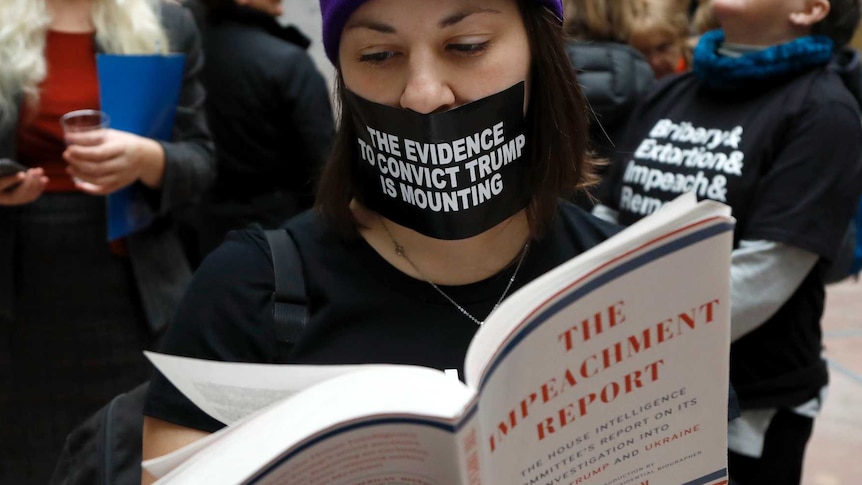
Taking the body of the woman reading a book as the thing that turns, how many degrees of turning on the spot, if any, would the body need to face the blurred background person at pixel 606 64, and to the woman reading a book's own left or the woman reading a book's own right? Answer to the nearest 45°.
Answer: approximately 135° to the woman reading a book's own left

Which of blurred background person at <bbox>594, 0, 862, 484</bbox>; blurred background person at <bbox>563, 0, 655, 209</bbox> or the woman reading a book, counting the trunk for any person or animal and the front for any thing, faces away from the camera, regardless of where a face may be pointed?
blurred background person at <bbox>563, 0, 655, 209</bbox>

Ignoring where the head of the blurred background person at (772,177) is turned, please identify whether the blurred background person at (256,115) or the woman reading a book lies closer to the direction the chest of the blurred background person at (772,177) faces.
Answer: the woman reading a book

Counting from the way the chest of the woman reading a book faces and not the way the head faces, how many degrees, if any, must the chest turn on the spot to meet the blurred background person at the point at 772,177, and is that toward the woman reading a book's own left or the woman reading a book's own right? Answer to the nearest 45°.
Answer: approximately 135° to the woman reading a book's own left

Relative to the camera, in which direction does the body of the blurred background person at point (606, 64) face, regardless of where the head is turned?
away from the camera

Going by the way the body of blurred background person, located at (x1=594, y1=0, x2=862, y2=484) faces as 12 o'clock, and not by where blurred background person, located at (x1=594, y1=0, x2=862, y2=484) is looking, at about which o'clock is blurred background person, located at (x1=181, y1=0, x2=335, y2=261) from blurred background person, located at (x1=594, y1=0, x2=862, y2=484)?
blurred background person, located at (x1=181, y1=0, x2=335, y2=261) is roughly at 2 o'clock from blurred background person, located at (x1=594, y1=0, x2=862, y2=484).

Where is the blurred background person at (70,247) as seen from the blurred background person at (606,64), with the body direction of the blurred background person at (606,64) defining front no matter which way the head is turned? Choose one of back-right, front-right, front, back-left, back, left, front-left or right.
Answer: back-left

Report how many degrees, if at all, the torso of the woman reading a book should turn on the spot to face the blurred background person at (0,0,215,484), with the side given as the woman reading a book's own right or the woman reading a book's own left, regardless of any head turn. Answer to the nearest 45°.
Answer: approximately 135° to the woman reading a book's own right

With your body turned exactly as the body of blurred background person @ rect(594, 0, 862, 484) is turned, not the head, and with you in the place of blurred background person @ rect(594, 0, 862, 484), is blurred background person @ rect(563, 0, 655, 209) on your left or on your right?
on your right
